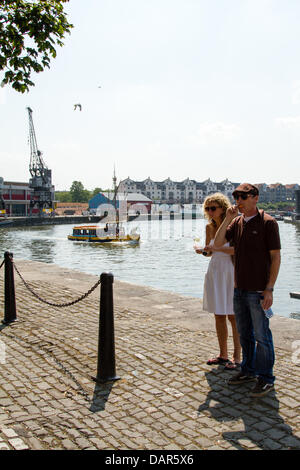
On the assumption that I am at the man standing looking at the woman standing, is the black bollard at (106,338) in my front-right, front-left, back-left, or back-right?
front-left

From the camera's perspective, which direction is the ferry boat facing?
to the viewer's right

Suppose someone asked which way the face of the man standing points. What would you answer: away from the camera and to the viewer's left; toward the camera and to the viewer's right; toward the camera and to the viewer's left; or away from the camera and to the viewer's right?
toward the camera and to the viewer's left

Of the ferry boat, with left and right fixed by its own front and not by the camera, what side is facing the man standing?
right

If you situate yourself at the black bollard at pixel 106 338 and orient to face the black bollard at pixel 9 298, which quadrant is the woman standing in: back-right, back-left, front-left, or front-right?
back-right

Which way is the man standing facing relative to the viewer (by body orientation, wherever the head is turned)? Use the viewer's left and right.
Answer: facing the viewer and to the left of the viewer

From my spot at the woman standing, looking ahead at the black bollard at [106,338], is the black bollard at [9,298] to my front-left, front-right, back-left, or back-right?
front-right

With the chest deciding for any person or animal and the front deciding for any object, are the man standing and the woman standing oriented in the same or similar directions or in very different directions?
same or similar directions

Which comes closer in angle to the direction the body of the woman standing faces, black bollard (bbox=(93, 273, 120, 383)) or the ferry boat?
the black bollard

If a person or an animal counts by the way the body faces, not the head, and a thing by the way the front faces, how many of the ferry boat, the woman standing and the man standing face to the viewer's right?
1

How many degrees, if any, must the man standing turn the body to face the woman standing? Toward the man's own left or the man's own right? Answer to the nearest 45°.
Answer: approximately 90° to the man's own right
